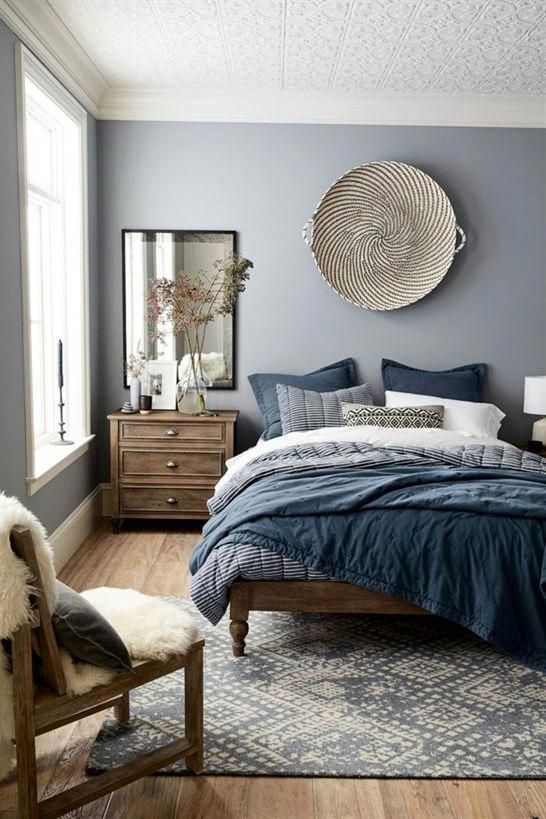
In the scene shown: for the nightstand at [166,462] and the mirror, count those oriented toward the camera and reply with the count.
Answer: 2

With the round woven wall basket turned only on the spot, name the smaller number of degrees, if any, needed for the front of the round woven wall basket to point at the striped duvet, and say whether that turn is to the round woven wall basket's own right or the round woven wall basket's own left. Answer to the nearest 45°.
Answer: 0° — it already faces it

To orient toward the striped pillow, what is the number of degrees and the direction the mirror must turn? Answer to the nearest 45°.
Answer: approximately 45° to its left

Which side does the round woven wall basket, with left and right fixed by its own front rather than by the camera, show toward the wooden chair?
front

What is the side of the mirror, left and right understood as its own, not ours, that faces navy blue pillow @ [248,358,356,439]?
left

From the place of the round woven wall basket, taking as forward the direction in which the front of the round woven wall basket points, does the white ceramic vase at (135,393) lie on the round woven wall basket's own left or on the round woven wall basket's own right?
on the round woven wall basket's own right

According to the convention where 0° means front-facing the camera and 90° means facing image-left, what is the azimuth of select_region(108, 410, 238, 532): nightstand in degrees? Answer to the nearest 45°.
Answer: approximately 0°

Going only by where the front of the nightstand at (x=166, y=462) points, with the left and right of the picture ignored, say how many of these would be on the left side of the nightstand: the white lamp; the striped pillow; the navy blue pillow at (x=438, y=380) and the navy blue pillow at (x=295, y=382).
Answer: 4

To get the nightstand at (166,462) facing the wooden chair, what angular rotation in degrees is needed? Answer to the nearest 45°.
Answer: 0° — it already faces it

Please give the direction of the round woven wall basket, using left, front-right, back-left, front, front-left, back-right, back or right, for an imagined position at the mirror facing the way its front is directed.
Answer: left
